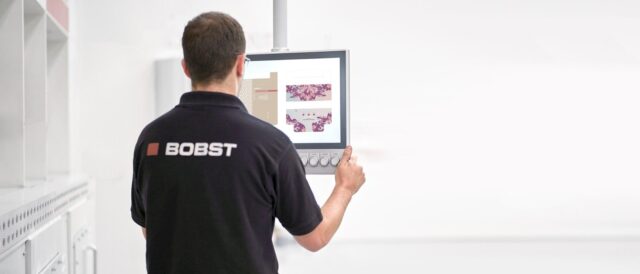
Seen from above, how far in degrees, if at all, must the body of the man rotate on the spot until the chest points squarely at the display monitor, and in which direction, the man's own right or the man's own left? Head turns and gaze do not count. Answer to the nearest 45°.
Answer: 0° — they already face it

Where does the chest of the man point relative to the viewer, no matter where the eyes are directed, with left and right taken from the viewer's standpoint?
facing away from the viewer and to the right of the viewer

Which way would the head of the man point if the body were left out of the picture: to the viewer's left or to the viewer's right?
to the viewer's right
